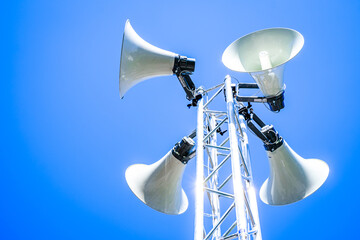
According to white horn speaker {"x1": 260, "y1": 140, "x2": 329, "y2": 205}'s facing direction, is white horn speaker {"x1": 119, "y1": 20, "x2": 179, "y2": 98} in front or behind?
behind

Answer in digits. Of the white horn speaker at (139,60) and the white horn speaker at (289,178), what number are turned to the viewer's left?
1

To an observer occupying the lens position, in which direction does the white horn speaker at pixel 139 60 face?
facing to the left of the viewer

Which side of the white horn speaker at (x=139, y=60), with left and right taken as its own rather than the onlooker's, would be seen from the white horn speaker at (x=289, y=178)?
back

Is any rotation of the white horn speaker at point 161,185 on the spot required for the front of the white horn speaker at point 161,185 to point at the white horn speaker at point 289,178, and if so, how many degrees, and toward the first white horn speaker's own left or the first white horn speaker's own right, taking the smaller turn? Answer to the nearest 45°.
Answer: approximately 135° to the first white horn speaker's own right

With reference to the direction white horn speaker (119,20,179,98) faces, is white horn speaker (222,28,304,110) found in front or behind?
behind

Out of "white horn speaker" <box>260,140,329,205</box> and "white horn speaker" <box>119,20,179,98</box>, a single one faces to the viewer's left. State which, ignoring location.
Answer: "white horn speaker" <box>119,20,179,98</box>

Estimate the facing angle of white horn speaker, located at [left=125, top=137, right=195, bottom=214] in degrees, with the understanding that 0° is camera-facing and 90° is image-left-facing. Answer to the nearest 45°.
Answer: approximately 135°

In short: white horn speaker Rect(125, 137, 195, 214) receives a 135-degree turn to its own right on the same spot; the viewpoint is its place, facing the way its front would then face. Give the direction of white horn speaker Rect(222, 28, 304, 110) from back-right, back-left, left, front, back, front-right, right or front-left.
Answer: front-right
